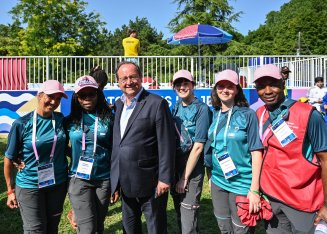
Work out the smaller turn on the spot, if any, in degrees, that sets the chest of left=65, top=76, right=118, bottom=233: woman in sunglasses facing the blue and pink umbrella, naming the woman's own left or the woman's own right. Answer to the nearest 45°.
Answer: approximately 135° to the woman's own left

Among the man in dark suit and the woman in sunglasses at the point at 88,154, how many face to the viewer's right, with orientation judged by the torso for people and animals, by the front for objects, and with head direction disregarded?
0

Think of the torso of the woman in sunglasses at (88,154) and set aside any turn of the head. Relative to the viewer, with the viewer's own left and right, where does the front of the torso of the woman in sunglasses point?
facing the viewer

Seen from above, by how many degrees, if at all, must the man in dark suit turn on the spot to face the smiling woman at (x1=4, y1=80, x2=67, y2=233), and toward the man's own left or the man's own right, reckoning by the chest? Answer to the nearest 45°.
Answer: approximately 45° to the man's own right

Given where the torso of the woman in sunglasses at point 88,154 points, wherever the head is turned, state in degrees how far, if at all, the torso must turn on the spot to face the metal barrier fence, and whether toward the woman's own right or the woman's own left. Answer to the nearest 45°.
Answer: approximately 180°

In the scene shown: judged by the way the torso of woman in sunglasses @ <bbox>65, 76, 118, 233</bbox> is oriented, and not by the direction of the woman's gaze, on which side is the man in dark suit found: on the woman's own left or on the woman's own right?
on the woman's own left

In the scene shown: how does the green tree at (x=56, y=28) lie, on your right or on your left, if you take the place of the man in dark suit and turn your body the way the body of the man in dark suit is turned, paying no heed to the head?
on your right

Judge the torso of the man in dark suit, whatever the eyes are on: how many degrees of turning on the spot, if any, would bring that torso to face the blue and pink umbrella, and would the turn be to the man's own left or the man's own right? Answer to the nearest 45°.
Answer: approximately 135° to the man's own right

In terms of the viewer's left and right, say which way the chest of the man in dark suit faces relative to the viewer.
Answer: facing the viewer and to the left of the viewer
